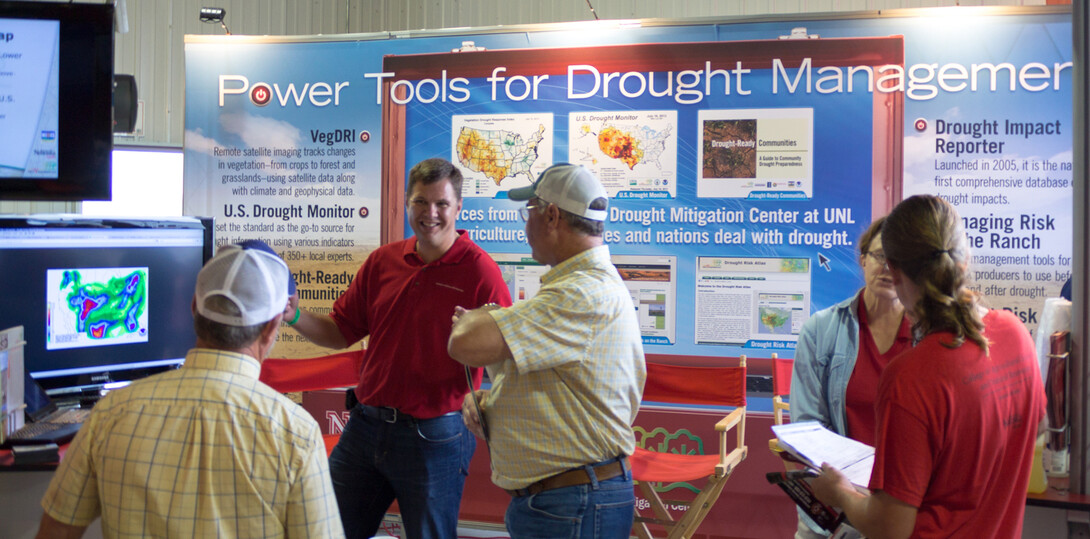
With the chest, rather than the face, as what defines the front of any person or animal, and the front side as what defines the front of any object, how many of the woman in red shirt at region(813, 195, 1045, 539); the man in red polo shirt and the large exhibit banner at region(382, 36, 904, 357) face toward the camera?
2

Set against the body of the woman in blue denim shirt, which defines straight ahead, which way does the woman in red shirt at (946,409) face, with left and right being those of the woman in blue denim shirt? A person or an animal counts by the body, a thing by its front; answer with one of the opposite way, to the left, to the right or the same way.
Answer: the opposite way

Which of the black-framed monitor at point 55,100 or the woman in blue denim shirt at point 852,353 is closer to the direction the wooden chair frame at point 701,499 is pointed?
the black-framed monitor

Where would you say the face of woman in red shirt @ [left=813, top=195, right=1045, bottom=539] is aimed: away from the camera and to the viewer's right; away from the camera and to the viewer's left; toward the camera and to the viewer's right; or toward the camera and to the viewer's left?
away from the camera and to the viewer's left

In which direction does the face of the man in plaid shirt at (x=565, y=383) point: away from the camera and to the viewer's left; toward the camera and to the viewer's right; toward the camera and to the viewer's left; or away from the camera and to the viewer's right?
away from the camera and to the viewer's left

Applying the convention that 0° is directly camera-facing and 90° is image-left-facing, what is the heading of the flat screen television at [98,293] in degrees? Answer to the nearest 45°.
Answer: approximately 315°

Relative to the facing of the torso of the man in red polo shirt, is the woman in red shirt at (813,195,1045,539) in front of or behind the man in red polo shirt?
in front

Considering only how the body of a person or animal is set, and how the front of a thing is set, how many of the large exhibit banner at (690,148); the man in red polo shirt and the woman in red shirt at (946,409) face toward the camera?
2
